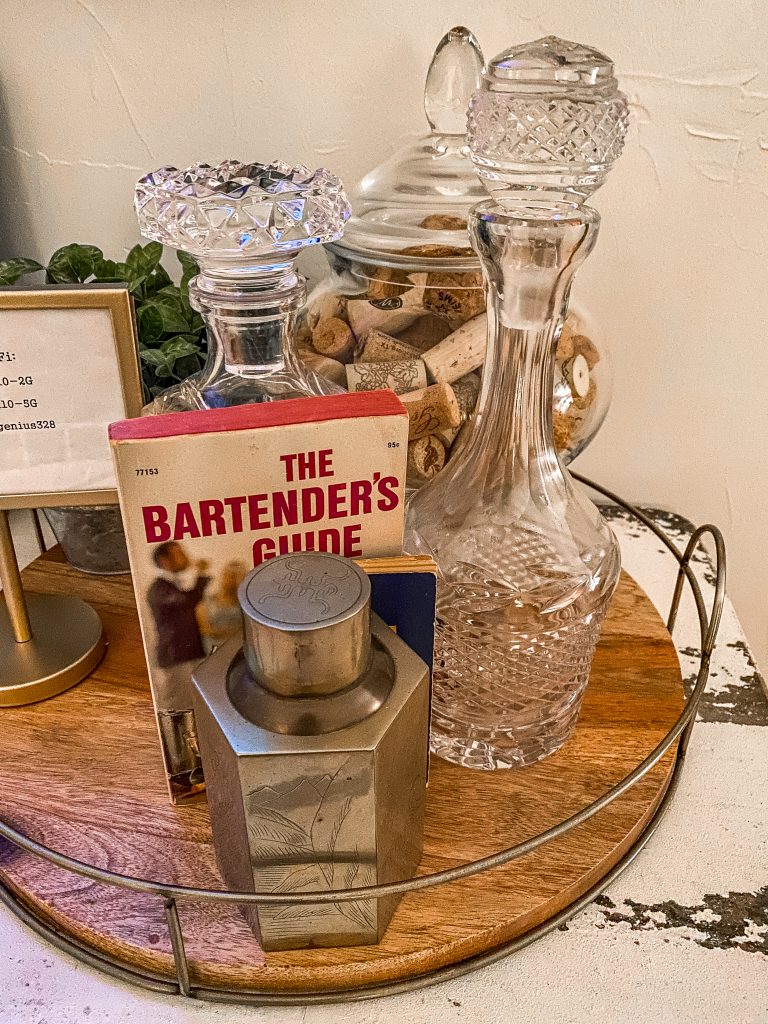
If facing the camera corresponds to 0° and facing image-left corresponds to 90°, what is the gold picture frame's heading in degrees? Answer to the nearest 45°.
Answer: approximately 0°

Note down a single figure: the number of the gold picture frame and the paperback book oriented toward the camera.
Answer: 2
